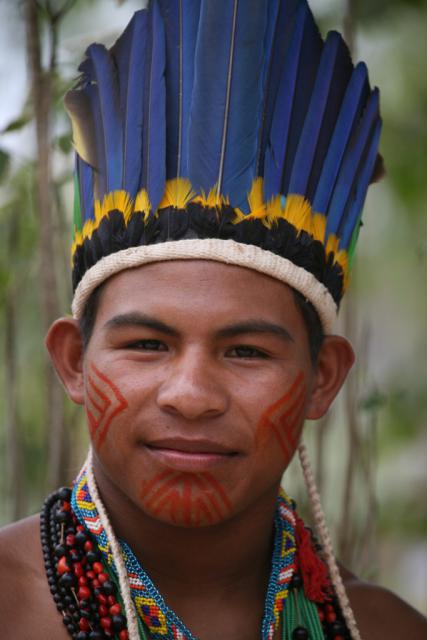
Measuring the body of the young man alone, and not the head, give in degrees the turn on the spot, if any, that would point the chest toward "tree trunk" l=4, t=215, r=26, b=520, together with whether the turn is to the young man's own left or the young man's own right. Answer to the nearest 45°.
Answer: approximately 135° to the young man's own right

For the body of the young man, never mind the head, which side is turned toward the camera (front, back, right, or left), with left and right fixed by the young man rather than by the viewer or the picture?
front

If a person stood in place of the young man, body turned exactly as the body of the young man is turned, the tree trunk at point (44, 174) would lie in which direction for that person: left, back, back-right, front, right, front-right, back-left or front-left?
back-right
